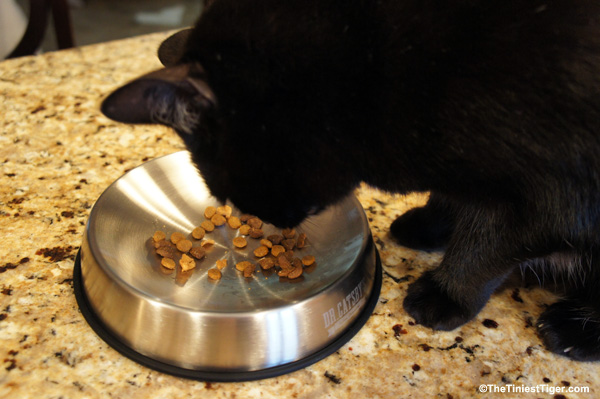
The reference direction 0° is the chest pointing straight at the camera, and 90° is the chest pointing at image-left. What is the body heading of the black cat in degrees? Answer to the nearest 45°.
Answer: approximately 90°

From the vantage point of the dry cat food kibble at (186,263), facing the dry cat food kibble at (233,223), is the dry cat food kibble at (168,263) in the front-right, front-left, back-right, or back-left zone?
back-left
